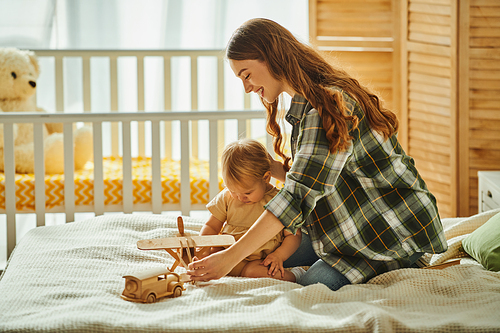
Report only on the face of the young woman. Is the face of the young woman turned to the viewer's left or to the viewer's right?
to the viewer's left

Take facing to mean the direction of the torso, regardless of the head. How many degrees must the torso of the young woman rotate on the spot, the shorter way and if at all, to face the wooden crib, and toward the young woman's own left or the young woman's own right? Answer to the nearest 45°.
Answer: approximately 45° to the young woman's own right

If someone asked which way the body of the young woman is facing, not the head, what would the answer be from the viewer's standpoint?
to the viewer's left

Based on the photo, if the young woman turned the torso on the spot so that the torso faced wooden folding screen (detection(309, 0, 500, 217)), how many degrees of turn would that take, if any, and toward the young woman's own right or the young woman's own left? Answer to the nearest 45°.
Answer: approximately 90° to the young woman's own right

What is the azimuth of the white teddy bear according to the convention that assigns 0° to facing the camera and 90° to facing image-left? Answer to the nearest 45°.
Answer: approximately 315°

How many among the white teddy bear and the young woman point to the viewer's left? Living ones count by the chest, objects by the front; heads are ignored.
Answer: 1
